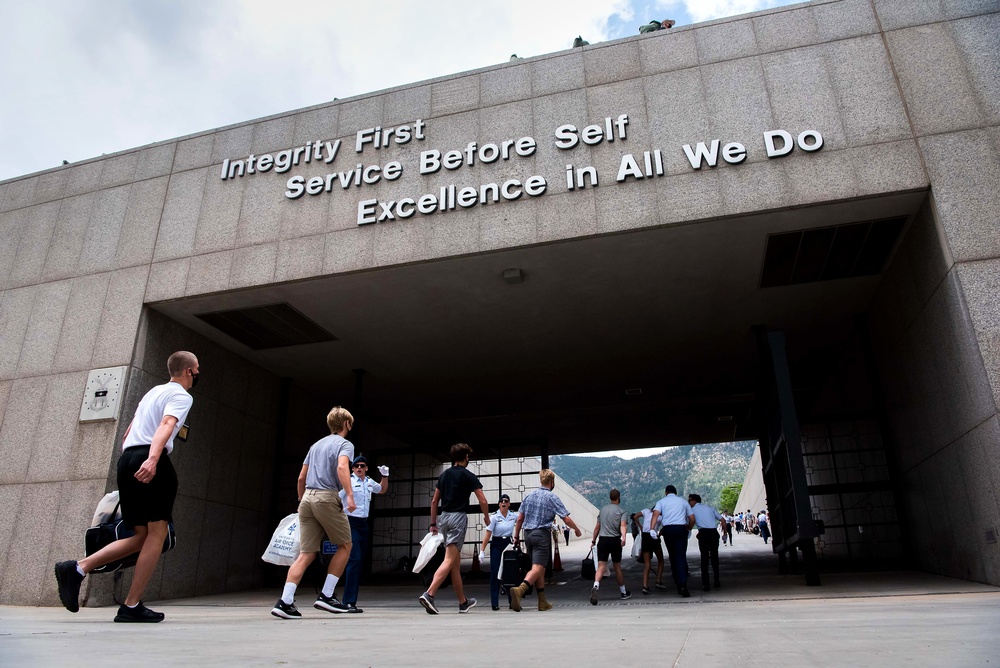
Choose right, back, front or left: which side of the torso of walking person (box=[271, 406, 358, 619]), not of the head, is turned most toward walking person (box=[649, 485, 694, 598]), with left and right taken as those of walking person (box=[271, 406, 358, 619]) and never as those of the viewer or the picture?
front

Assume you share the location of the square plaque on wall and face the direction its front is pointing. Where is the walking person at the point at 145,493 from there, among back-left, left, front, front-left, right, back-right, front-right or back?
front-left

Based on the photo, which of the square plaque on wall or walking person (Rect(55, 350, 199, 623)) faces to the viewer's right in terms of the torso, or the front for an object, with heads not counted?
the walking person

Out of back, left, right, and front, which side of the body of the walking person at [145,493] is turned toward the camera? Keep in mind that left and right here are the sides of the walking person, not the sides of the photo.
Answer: right

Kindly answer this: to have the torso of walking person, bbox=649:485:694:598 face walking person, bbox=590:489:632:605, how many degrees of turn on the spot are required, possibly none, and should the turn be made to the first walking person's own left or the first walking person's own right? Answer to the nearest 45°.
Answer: approximately 90° to the first walking person's own left

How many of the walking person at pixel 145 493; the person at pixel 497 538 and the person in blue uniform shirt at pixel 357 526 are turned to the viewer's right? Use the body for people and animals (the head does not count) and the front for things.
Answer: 1

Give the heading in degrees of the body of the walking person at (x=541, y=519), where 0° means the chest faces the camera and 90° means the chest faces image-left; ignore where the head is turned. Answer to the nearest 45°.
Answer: approximately 225°

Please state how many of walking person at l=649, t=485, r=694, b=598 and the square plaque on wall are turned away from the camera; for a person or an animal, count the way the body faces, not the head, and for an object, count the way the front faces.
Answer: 1

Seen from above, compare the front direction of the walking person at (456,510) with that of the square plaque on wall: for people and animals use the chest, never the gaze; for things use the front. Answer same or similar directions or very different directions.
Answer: very different directions

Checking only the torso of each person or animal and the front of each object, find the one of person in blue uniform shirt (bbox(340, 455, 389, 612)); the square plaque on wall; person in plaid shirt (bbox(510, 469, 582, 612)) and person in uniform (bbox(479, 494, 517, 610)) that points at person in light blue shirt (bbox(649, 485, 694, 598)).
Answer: person in plaid shirt (bbox(510, 469, 582, 612))
